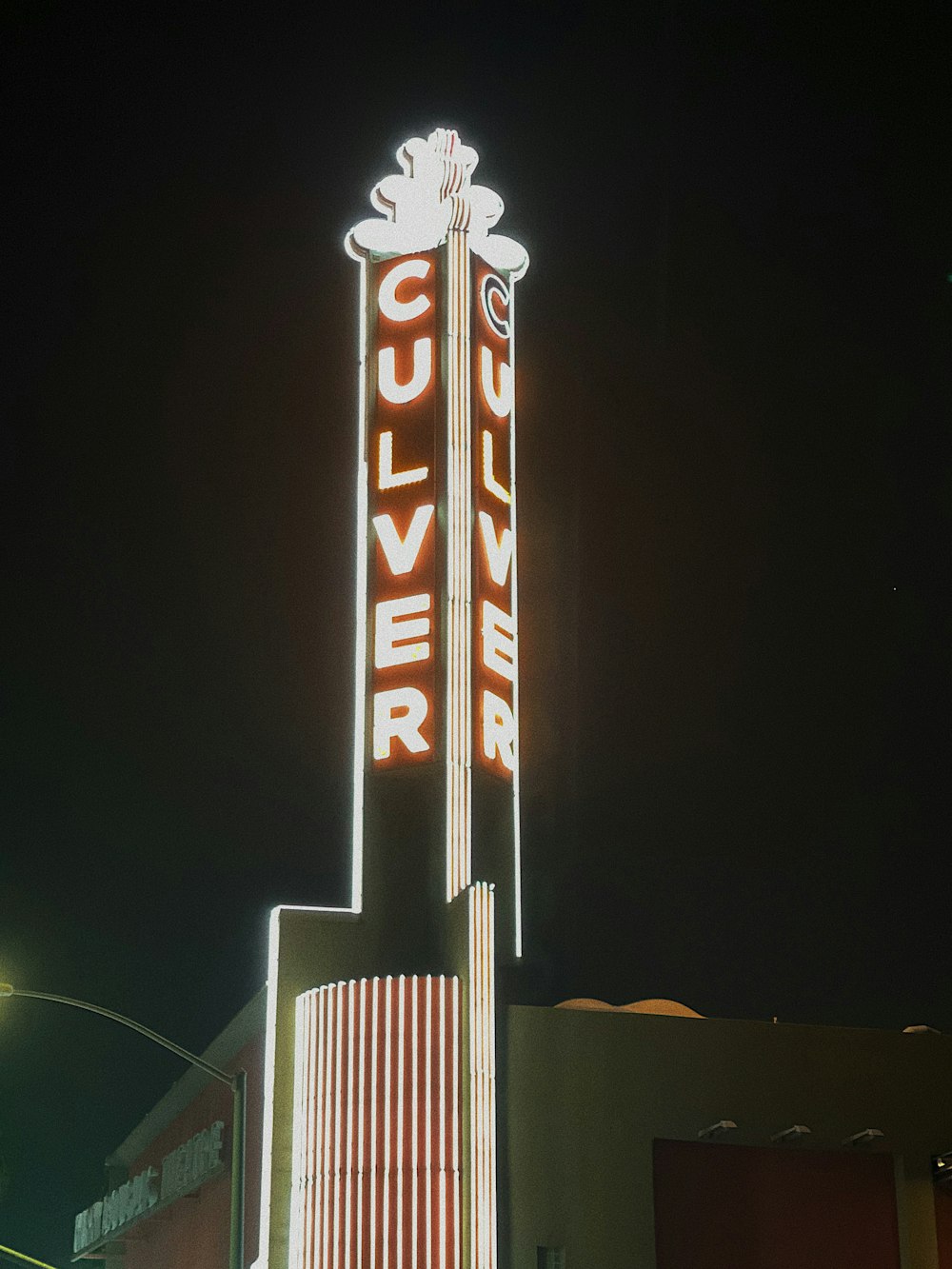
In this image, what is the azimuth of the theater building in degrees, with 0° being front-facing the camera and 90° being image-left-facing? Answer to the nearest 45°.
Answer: approximately 45°
